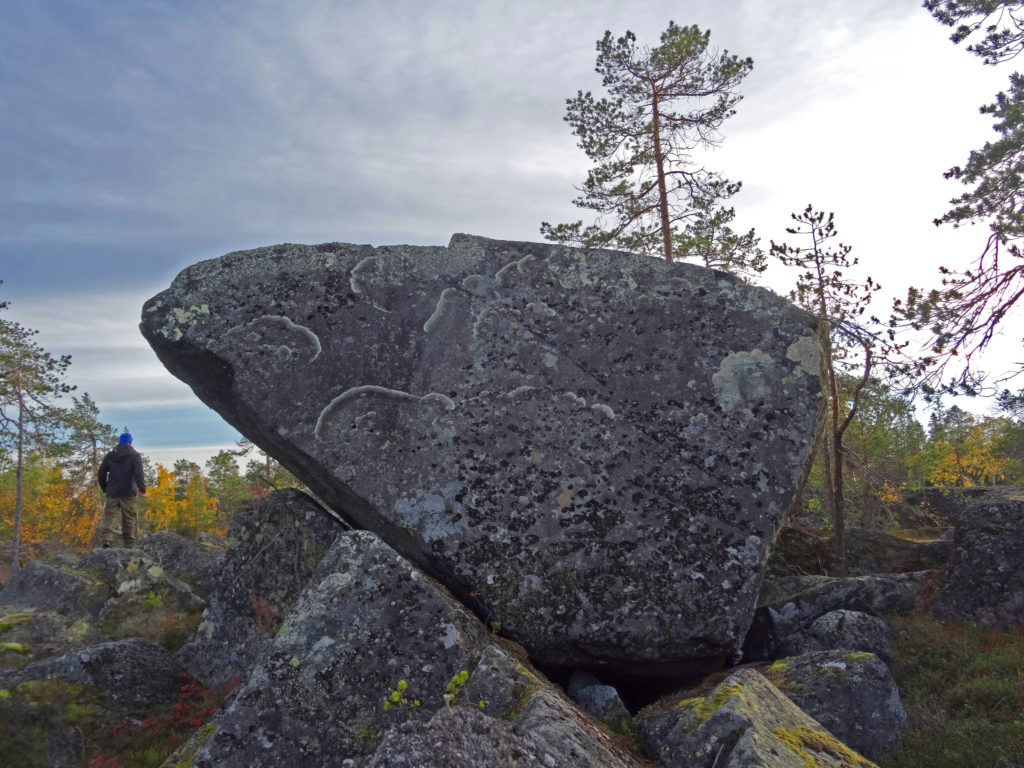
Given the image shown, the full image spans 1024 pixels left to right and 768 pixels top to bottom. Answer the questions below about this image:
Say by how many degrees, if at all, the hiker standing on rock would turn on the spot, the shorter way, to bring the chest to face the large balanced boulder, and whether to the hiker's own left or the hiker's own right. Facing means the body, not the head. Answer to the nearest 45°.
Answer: approximately 180°

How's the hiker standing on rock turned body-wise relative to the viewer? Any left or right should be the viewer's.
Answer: facing away from the viewer

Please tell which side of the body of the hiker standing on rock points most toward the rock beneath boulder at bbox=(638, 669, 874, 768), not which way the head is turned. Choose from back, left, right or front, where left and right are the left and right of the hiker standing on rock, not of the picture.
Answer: back

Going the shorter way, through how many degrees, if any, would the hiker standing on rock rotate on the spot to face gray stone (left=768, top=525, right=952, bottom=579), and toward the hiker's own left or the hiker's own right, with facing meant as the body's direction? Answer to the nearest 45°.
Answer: approximately 135° to the hiker's own right

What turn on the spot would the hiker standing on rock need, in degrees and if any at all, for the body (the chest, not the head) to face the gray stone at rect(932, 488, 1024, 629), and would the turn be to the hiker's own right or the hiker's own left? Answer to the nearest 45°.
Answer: approximately 135° to the hiker's own right

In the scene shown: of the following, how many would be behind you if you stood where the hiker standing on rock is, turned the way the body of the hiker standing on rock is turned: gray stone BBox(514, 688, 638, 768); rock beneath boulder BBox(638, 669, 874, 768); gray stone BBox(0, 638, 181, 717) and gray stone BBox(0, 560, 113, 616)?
4

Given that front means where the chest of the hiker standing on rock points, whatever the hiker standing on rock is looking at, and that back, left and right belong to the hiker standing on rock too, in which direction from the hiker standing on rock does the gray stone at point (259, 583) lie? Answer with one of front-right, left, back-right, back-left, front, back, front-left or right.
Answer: back

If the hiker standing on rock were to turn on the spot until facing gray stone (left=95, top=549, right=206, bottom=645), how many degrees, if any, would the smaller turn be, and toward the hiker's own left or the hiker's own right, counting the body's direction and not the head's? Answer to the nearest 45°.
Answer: approximately 180°

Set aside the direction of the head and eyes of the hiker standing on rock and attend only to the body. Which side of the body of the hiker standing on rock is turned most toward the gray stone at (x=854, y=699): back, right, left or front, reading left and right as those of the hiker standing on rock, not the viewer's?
back

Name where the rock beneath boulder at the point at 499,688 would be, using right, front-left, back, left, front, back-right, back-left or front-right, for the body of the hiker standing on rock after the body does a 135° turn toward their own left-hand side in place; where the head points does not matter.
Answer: front-left

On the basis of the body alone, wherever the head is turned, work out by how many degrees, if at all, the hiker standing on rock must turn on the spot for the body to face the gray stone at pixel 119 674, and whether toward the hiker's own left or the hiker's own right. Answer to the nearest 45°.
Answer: approximately 180°

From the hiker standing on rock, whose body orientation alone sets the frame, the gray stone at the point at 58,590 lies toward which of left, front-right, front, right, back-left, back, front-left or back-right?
back
